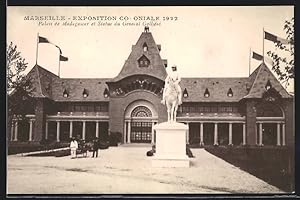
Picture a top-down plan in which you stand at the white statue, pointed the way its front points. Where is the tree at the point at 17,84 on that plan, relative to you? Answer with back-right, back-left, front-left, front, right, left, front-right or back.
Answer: right

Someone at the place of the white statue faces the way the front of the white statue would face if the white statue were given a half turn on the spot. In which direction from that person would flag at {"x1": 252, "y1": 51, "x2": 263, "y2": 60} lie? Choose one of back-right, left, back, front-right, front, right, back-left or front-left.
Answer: right

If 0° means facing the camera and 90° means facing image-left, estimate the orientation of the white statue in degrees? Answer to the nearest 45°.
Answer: approximately 0°

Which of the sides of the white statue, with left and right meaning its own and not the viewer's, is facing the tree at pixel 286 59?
left
